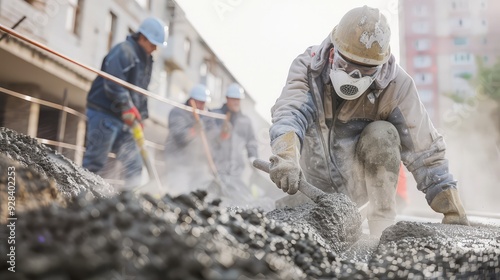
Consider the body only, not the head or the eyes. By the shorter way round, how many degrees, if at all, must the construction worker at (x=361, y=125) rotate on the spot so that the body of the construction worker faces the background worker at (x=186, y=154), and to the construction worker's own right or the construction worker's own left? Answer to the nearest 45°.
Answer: approximately 135° to the construction worker's own right

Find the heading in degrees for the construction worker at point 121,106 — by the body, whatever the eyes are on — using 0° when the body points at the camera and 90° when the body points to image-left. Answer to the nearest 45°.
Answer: approximately 270°

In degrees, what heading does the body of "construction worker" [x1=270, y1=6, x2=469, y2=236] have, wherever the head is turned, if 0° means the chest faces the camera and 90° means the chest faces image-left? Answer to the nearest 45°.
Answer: approximately 0°

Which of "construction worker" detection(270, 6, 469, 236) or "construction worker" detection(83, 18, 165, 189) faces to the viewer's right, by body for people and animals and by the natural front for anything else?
"construction worker" detection(83, 18, 165, 189)

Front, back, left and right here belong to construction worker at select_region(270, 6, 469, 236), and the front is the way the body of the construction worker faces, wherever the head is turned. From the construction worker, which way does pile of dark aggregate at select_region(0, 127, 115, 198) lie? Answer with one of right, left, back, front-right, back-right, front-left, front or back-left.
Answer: front-right

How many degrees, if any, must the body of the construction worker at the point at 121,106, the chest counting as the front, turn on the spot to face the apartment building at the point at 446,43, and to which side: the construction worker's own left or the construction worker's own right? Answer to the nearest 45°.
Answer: approximately 45° to the construction worker's own left

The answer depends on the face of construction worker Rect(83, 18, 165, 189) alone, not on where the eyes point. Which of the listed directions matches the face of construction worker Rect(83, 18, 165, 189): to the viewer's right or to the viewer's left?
to the viewer's right

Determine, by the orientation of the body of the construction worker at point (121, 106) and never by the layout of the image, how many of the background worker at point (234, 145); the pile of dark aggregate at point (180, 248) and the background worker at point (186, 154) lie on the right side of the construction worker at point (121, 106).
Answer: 1

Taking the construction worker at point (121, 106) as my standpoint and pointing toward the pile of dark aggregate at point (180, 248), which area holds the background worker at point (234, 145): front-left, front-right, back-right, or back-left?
back-left

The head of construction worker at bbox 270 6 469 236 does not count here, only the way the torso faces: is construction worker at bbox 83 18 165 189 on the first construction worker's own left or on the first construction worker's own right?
on the first construction worker's own right

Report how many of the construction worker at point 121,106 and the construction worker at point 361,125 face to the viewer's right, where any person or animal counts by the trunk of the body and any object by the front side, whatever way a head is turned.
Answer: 1
